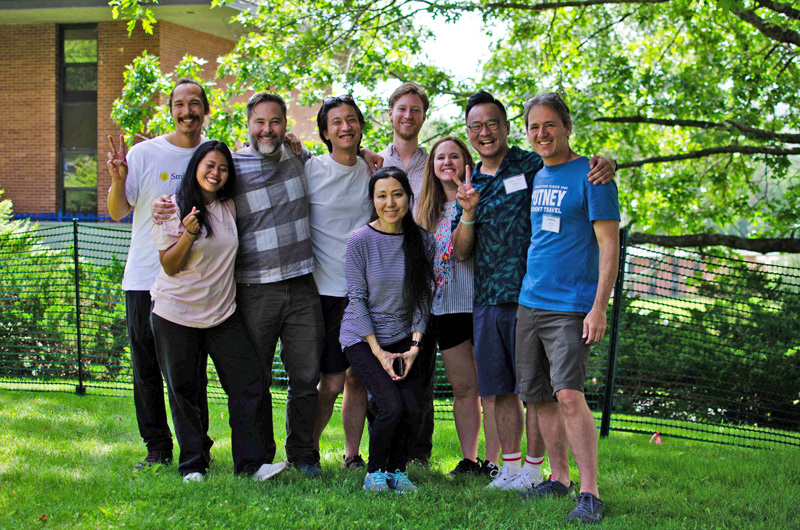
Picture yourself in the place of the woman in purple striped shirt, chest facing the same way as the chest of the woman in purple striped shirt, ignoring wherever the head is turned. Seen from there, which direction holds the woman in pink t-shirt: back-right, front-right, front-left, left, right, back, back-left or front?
right

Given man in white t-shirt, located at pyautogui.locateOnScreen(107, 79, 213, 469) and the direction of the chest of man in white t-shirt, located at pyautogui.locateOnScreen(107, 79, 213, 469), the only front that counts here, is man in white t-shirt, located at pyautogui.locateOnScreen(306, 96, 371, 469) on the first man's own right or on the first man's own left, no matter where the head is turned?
on the first man's own left

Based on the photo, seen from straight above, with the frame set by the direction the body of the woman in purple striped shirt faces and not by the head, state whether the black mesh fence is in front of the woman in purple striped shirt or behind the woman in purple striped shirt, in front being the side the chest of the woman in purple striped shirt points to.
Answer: behind

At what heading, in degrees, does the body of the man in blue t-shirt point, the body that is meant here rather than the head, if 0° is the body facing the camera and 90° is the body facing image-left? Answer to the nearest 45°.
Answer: approximately 45°

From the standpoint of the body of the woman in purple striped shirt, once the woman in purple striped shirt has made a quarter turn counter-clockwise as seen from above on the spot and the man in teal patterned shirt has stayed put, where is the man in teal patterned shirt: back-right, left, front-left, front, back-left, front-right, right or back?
front

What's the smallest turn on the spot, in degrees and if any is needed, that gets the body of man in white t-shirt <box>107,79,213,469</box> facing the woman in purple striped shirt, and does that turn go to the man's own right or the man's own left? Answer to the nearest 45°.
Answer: approximately 45° to the man's own left

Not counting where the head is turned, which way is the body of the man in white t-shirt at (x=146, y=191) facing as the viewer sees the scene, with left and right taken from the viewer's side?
facing the viewer

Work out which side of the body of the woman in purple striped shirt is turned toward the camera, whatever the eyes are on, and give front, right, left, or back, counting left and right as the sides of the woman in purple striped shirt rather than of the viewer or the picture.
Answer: front

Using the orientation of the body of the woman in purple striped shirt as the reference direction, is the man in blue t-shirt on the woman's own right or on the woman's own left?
on the woman's own left

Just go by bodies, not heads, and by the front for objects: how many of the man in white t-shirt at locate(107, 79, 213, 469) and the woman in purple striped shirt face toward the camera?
2

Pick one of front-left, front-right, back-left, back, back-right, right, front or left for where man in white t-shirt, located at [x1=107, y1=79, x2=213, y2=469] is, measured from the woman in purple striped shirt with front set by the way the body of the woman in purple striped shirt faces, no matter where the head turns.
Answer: right

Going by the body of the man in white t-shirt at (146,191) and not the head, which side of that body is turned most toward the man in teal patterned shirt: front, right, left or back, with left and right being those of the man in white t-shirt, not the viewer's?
left
